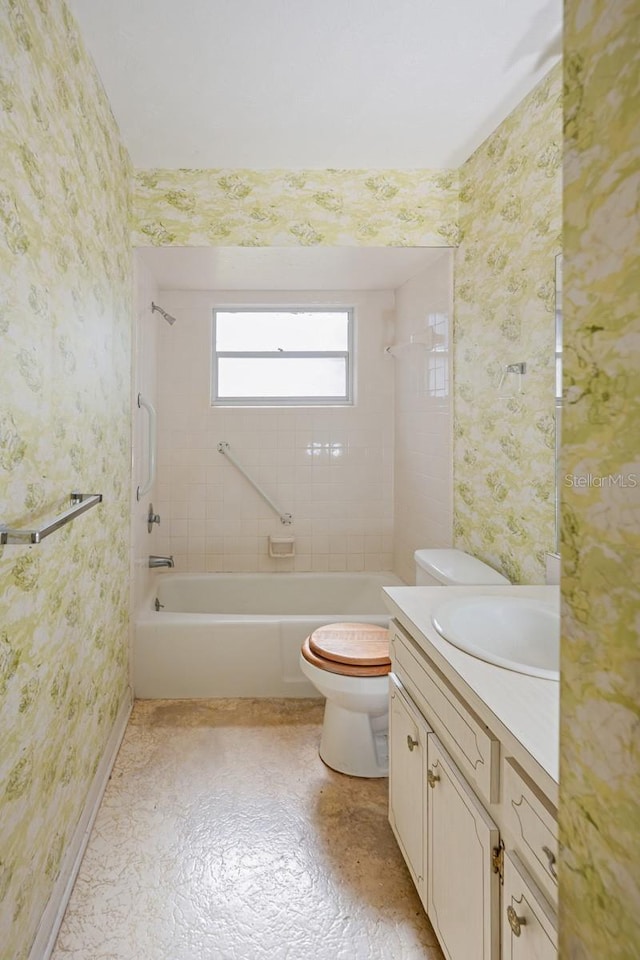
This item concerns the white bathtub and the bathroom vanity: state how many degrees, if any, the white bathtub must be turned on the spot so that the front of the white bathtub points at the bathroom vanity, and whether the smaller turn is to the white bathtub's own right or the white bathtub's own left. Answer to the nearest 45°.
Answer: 0° — it already faces it

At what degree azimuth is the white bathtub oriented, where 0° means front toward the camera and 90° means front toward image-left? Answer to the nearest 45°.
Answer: approximately 0°

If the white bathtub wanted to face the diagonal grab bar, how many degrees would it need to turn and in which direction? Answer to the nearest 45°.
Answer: approximately 180°

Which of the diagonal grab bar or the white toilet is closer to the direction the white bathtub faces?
the white toilet
